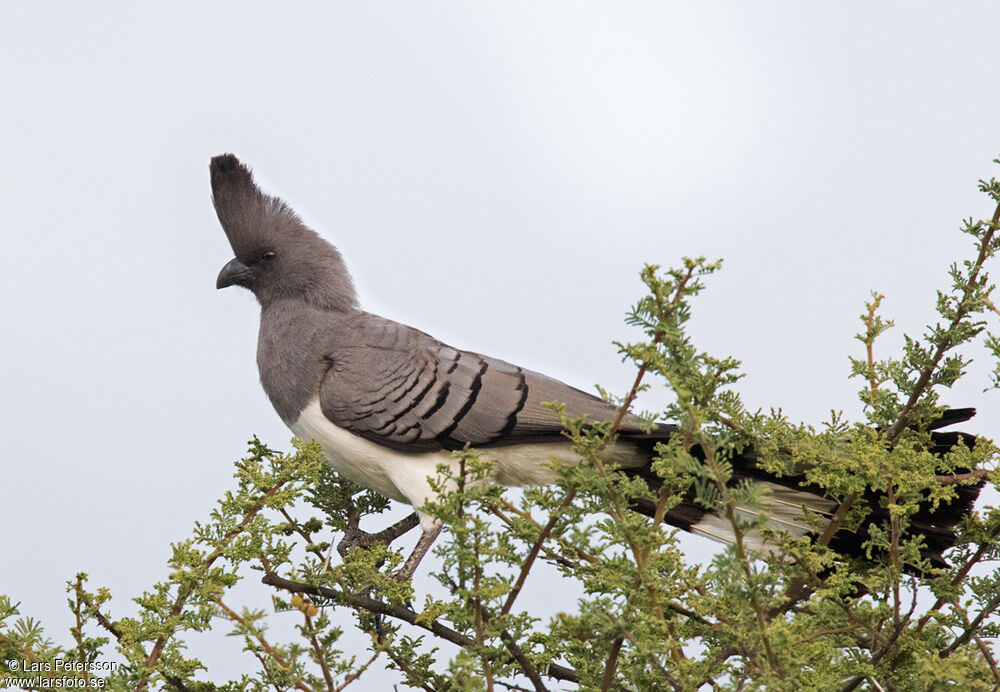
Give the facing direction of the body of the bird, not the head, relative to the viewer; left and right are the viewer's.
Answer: facing to the left of the viewer
